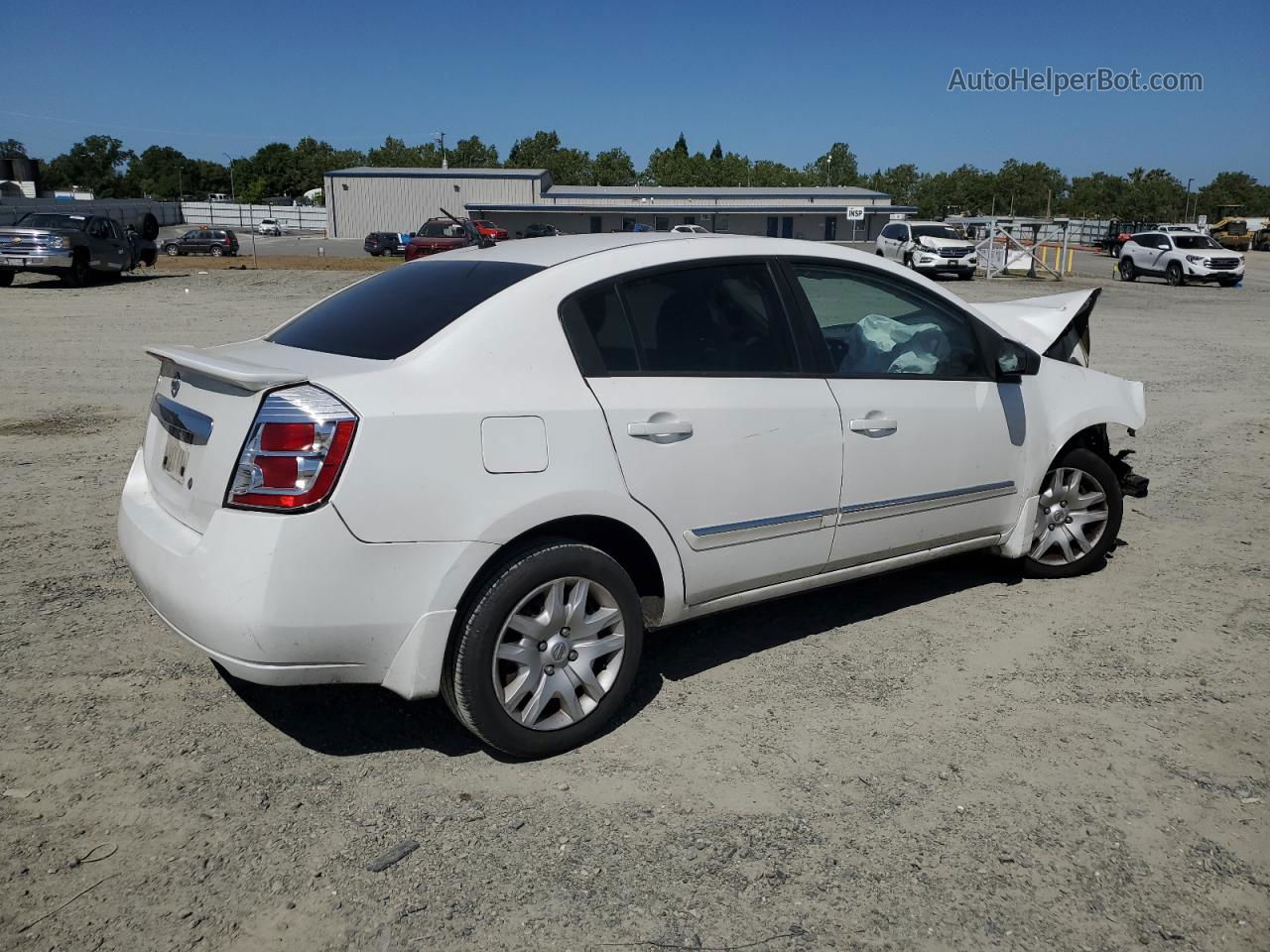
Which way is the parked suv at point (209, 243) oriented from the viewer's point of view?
to the viewer's left

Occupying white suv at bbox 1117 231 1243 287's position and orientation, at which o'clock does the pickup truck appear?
The pickup truck is roughly at 3 o'clock from the white suv.

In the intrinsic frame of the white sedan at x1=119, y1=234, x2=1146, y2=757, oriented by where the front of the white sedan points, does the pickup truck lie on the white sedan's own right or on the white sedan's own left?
on the white sedan's own left

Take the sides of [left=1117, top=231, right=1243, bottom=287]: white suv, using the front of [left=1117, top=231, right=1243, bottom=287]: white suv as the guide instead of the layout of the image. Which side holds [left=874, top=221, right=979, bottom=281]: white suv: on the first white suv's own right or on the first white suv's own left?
on the first white suv's own right

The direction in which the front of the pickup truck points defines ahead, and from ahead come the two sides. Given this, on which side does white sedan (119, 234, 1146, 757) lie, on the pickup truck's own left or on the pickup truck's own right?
on the pickup truck's own left

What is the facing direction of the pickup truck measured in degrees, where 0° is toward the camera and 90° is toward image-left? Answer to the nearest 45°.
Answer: approximately 45°

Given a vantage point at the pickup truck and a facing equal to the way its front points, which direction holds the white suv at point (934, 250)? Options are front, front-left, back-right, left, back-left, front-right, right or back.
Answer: back-left

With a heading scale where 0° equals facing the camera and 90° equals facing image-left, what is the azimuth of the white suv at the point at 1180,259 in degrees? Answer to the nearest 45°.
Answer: approximately 315°

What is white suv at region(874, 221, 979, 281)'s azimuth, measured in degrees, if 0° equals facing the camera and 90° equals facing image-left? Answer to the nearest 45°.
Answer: approximately 315°

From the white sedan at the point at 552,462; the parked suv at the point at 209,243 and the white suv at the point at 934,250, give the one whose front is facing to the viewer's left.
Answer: the parked suv

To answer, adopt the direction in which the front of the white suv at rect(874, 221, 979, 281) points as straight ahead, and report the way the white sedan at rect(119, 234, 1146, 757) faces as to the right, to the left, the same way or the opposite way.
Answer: to the left

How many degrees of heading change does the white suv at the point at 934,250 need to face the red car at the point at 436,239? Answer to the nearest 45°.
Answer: approximately 135° to its right

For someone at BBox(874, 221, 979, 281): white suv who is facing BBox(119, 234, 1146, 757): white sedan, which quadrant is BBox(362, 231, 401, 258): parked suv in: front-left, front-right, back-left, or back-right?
back-right

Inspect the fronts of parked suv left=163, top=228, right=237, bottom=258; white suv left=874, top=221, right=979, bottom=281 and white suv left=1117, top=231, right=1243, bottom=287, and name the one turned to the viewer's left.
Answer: the parked suv

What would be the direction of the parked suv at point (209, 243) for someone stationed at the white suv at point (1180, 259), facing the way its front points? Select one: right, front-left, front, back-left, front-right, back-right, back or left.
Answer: back-right
